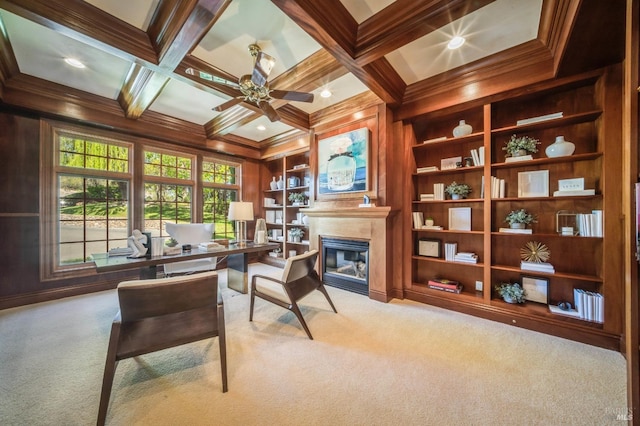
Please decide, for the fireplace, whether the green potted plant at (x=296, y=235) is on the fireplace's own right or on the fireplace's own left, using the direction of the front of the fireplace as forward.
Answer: on the fireplace's own right

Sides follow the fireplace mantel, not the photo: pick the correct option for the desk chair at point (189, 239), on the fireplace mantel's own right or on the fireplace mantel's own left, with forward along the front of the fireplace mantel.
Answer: on the fireplace mantel's own right

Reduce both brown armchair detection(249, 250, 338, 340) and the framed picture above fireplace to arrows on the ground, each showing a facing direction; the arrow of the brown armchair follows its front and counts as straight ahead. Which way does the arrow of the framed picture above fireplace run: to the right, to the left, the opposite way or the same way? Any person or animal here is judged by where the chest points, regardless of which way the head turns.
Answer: to the left

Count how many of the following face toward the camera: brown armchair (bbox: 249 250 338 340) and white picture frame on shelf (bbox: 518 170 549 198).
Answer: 1

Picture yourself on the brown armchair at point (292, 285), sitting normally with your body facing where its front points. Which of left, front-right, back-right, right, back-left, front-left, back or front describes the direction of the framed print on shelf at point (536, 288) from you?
back-right

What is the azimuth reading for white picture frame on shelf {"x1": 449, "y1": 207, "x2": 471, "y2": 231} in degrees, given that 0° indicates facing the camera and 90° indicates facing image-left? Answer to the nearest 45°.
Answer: approximately 0°

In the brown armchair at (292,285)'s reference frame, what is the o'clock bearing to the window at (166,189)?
The window is roughly at 12 o'clock from the brown armchair.
